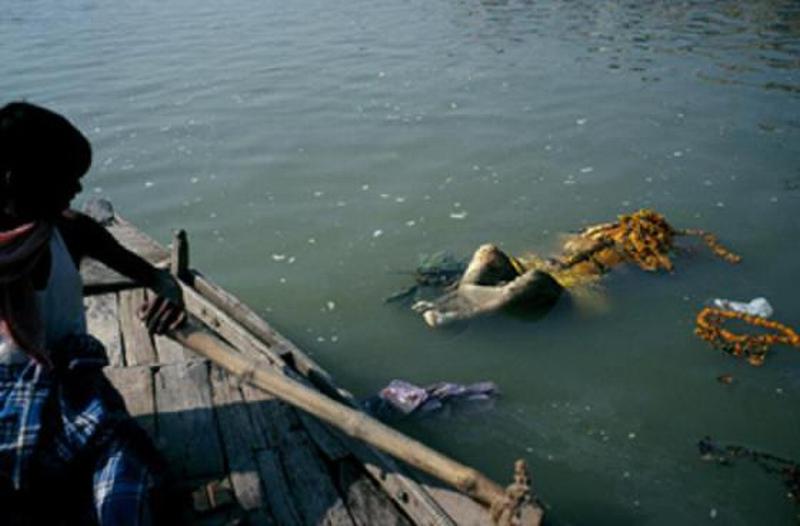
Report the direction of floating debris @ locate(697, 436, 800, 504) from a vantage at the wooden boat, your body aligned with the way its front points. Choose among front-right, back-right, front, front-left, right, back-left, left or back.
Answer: back-right

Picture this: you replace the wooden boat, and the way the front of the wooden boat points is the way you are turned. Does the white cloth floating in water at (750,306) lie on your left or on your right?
on your right

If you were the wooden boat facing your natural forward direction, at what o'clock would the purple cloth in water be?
The purple cloth in water is roughly at 3 o'clock from the wooden boat.

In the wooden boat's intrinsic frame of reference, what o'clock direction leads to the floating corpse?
The floating corpse is roughly at 3 o'clock from the wooden boat.

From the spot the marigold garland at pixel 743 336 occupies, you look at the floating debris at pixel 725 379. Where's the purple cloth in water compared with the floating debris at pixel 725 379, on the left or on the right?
right

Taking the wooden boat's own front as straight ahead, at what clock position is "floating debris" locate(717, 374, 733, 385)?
The floating debris is roughly at 4 o'clock from the wooden boat.

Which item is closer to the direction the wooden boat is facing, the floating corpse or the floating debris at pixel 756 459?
the floating corpse

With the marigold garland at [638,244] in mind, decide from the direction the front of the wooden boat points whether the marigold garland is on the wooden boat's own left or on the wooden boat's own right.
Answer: on the wooden boat's own right

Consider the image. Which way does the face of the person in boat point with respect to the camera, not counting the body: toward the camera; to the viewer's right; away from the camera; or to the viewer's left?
to the viewer's right

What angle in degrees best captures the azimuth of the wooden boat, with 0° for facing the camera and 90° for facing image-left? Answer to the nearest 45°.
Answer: approximately 135°
